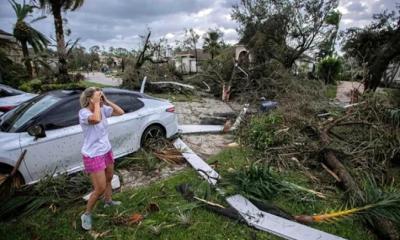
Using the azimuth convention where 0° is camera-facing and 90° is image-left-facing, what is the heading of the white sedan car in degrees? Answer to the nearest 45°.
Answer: approximately 45°

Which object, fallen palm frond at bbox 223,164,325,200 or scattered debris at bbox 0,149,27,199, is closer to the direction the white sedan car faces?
the scattered debris

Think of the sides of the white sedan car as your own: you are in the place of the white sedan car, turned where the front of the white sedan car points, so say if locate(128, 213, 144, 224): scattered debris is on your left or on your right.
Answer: on your left

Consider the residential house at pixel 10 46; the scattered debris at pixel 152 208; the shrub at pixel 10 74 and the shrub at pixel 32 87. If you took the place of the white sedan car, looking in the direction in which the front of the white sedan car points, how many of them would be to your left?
1

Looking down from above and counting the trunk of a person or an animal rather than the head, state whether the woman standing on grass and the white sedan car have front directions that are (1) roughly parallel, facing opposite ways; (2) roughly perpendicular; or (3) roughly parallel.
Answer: roughly perpendicular

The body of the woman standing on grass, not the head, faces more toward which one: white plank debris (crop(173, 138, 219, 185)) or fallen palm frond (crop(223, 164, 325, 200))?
the fallen palm frond

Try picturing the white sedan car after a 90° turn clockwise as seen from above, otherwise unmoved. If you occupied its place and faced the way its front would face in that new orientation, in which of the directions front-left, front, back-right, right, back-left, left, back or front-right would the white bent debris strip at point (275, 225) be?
back

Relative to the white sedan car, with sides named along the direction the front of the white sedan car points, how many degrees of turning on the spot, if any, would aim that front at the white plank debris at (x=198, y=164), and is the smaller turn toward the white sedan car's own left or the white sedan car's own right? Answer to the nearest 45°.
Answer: approximately 135° to the white sedan car's own left
